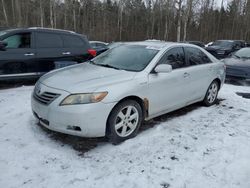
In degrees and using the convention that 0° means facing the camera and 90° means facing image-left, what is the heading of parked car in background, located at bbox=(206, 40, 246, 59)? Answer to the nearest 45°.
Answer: approximately 45°

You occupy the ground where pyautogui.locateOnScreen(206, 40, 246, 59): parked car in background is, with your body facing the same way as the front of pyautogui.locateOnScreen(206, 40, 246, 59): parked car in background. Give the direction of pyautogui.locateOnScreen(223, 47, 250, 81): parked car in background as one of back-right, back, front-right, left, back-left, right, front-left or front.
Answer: front-left

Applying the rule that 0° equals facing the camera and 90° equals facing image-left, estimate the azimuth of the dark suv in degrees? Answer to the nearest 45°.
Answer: approximately 90°

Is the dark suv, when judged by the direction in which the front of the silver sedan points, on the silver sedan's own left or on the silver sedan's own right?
on the silver sedan's own right

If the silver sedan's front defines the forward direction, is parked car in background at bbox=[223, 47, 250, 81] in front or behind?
behind

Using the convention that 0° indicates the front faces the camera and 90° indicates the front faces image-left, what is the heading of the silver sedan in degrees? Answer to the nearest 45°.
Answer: approximately 45°

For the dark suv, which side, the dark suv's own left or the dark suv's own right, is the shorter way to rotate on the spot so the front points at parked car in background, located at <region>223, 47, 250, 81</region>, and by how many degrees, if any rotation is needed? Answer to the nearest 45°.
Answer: approximately 180°

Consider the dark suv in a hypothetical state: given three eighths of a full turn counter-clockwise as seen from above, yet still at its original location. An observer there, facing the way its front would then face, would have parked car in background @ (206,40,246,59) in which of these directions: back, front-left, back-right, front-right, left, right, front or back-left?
left

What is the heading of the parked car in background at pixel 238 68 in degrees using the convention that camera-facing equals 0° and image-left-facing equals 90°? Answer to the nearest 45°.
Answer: approximately 45°
